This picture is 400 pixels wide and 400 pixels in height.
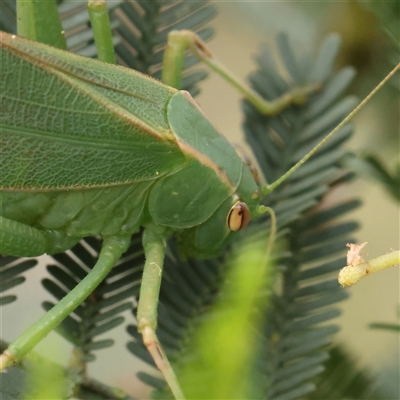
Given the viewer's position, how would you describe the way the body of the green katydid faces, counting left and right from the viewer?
facing to the right of the viewer
